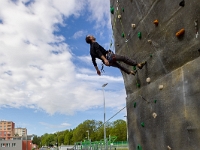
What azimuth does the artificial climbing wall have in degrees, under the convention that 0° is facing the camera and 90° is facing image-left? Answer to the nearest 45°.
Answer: approximately 45°
